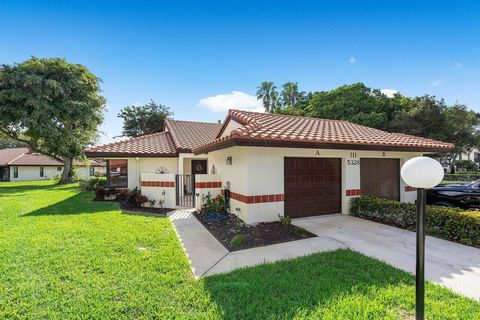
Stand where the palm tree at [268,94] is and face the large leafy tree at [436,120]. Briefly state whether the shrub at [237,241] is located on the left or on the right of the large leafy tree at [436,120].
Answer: right

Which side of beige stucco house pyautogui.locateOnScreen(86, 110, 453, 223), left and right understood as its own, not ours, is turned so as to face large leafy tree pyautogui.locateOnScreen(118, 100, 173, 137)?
back

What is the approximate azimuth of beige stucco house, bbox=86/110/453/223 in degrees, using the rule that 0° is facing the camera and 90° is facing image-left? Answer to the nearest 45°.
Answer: approximately 315°

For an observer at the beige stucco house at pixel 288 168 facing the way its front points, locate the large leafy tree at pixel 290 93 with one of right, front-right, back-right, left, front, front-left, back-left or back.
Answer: back-left

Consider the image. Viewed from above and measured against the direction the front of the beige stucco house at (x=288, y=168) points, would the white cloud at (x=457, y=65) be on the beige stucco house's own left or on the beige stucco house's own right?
on the beige stucco house's own left

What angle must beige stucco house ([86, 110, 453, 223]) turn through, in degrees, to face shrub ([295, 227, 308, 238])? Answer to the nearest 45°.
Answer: approximately 45° to its right

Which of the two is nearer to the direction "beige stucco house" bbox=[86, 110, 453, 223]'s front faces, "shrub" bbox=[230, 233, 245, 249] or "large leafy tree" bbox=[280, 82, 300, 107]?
the shrub

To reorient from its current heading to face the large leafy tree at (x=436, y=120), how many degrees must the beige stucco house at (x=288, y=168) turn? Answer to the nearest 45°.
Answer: approximately 90° to its left
